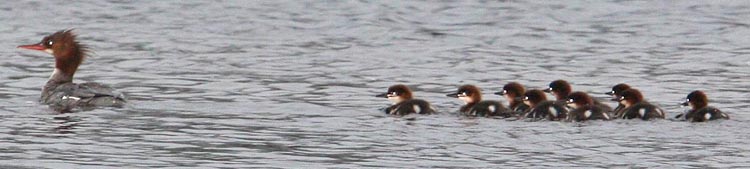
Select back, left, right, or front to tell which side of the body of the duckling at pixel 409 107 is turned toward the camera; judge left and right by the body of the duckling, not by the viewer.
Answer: left

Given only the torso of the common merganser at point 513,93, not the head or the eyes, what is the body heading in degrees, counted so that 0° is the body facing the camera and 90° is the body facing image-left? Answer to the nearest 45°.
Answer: approximately 90°

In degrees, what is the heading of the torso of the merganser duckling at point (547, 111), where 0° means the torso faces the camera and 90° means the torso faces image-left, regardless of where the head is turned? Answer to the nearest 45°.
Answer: approximately 90°

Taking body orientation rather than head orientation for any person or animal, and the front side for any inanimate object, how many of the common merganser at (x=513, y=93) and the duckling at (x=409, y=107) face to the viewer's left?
2

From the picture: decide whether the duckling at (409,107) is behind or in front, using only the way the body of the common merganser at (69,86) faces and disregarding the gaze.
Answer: behind

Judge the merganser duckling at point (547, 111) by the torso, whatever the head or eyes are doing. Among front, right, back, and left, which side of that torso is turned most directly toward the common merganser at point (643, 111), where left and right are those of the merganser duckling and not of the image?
back

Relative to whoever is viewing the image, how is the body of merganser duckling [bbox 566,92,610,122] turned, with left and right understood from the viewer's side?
facing to the left of the viewer

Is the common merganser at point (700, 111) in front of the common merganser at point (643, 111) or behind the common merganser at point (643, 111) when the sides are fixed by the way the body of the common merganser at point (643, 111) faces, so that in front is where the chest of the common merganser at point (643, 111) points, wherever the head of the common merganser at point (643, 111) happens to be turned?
behind

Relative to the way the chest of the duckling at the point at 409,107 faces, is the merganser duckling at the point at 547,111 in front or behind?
behind

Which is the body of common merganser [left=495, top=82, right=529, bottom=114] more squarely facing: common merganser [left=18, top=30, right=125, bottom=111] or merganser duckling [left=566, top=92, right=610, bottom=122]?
the common merganser

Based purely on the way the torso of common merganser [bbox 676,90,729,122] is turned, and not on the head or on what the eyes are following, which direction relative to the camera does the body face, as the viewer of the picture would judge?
to the viewer's left
